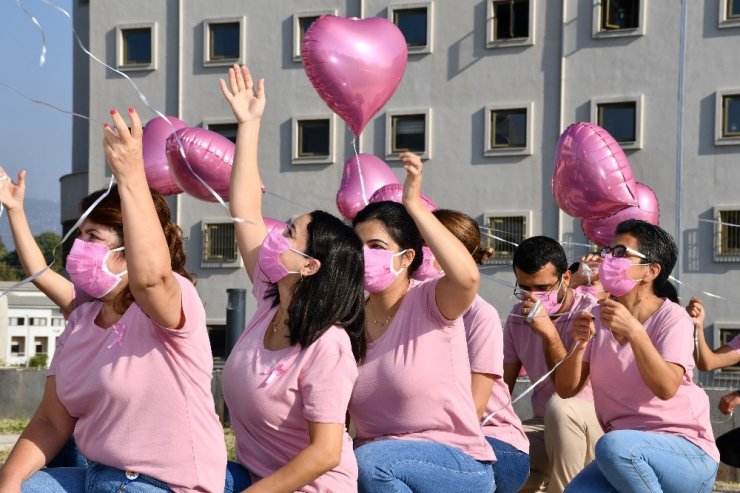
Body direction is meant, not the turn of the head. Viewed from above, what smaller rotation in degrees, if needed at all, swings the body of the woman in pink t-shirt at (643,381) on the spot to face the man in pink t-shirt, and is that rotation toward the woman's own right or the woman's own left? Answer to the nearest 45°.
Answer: approximately 90° to the woman's own right

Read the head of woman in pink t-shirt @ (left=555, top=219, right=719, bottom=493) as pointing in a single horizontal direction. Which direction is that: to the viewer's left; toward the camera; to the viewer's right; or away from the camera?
to the viewer's left

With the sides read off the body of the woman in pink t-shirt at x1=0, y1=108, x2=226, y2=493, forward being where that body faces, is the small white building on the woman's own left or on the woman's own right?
on the woman's own right
